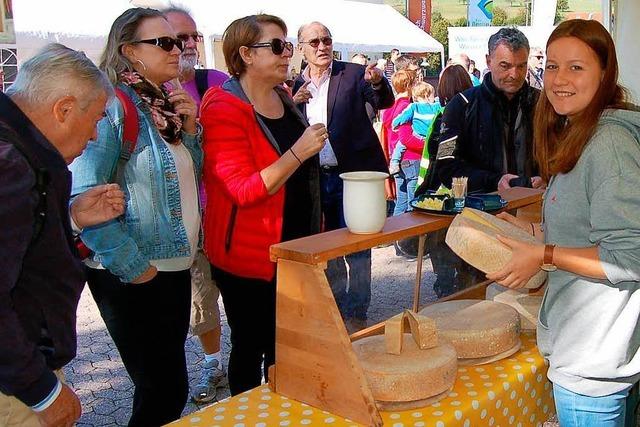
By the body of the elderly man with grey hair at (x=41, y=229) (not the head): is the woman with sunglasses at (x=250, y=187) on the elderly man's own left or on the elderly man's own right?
on the elderly man's own left

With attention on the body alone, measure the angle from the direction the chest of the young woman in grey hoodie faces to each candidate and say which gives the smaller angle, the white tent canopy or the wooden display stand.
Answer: the wooden display stand

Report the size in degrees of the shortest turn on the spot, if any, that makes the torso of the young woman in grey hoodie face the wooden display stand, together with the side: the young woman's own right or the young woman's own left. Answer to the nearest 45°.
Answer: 0° — they already face it

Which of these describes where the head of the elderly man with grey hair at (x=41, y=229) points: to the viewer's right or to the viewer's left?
to the viewer's right

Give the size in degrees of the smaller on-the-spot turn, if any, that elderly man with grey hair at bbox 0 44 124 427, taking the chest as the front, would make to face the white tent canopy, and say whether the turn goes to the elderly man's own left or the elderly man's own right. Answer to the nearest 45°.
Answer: approximately 90° to the elderly man's own left

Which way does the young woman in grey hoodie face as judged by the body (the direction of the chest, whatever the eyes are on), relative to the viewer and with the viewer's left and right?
facing to the left of the viewer

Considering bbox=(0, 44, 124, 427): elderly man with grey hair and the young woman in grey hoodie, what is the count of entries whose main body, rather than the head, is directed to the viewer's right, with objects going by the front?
1

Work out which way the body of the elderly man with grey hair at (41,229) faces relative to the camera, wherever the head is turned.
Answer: to the viewer's right
